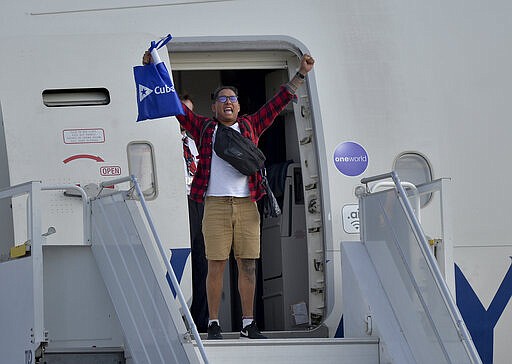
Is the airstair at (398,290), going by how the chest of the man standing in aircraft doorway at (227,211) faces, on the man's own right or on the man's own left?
on the man's own left
